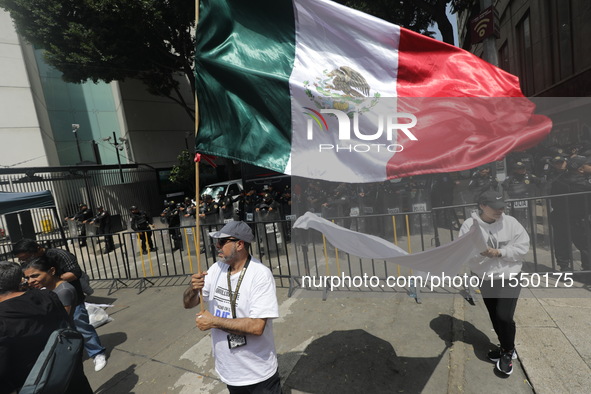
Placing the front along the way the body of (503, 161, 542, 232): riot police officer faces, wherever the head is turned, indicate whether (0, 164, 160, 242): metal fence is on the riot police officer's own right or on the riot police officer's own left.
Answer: on the riot police officer's own right

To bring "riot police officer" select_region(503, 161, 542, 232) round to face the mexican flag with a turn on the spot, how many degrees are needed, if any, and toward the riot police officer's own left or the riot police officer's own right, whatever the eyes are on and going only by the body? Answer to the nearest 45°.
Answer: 0° — they already face it

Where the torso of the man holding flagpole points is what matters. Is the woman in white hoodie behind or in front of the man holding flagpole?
behind

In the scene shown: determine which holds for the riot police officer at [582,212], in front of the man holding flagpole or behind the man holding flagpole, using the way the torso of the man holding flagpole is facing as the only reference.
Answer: behind

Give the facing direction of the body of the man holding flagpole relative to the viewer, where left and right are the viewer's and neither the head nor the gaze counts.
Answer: facing the viewer and to the left of the viewer

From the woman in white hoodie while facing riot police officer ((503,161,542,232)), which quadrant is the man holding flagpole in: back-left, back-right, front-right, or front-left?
back-left

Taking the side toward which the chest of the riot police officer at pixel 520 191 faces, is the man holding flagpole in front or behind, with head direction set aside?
in front

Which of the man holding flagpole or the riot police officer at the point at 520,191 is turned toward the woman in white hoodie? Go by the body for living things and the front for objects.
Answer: the riot police officer

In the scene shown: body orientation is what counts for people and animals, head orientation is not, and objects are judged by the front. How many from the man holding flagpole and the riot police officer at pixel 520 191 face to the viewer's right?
0

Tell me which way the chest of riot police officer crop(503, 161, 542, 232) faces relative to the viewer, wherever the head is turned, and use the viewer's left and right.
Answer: facing the viewer

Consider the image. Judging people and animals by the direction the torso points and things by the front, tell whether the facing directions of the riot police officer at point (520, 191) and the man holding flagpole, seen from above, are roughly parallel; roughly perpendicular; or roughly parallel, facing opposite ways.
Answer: roughly parallel

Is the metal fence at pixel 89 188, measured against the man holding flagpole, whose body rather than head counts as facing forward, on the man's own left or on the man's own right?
on the man's own right

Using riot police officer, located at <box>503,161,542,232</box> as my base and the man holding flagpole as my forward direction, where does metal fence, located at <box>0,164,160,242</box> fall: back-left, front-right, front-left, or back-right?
front-right
